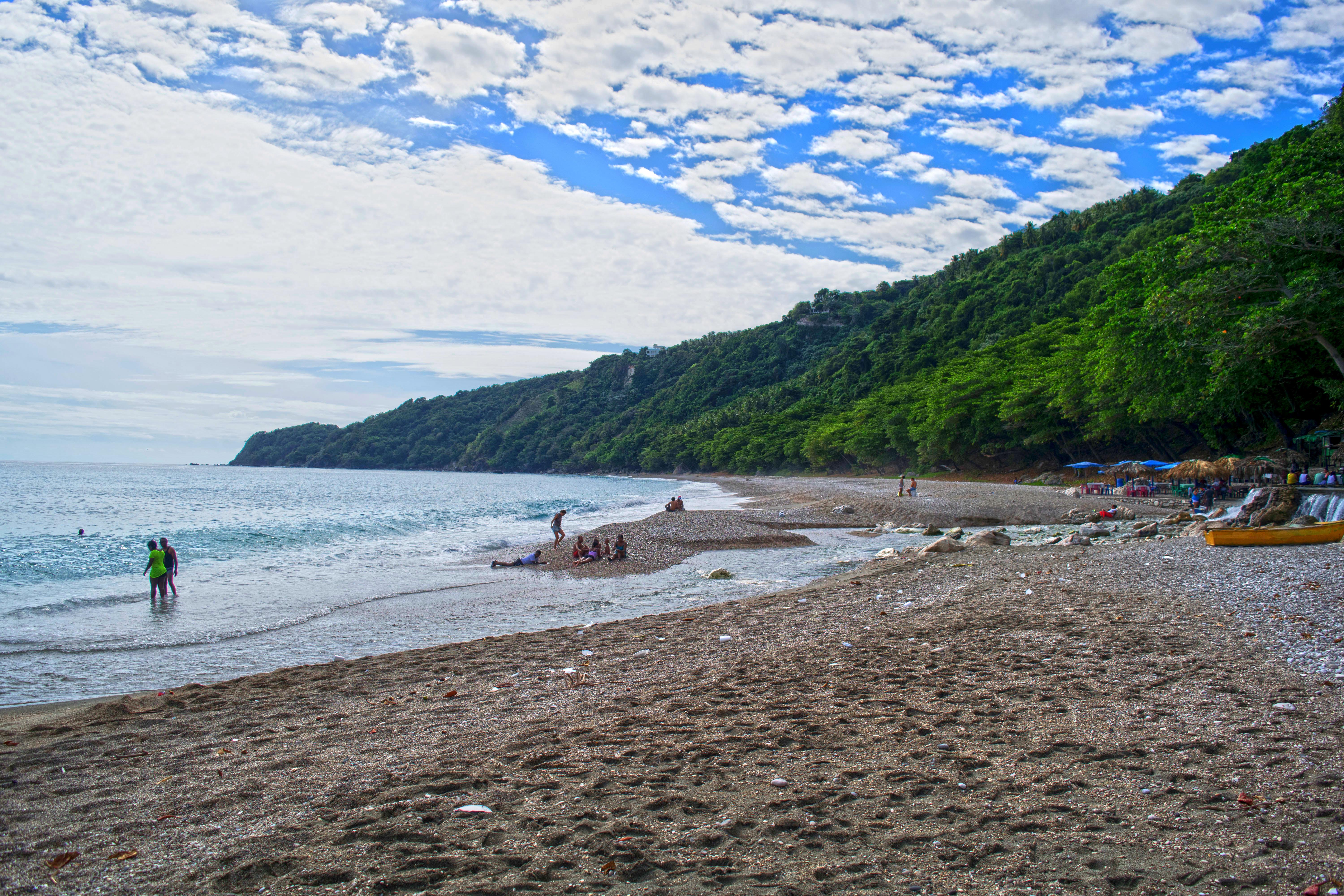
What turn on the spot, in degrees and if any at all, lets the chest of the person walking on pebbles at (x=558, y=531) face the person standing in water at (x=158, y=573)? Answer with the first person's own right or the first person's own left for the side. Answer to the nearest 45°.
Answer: approximately 135° to the first person's own right

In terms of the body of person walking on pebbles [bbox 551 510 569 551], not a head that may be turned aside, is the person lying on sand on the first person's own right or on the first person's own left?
on the first person's own right

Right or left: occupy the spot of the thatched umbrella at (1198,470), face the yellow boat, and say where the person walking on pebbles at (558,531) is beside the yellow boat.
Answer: right
